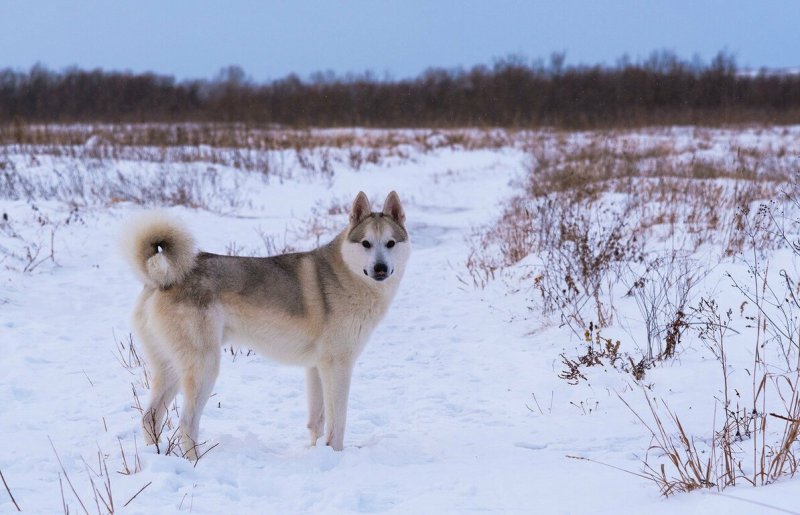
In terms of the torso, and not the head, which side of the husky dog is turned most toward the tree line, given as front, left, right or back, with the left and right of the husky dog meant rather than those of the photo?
left

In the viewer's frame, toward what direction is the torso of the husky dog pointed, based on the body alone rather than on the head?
to the viewer's right

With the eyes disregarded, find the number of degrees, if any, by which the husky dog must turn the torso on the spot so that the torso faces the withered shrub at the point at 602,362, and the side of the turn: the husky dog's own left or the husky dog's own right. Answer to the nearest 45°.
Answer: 0° — it already faces it

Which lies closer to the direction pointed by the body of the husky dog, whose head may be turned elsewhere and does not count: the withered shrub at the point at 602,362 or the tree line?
the withered shrub

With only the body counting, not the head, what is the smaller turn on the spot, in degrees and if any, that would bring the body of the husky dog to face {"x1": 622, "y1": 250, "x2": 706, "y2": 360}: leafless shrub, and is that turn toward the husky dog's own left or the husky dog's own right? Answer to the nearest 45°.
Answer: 0° — it already faces it

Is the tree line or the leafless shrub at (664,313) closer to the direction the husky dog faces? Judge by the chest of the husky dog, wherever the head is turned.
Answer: the leafless shrub
